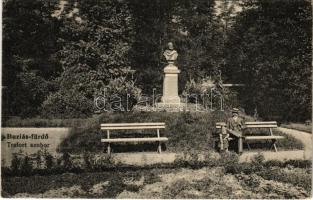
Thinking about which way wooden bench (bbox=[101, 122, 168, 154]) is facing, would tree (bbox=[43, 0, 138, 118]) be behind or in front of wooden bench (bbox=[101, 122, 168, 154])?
behind

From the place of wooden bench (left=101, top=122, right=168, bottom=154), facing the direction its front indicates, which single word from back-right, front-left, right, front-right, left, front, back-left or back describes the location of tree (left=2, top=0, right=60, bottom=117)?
back-right

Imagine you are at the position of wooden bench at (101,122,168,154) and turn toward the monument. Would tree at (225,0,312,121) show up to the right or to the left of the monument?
right

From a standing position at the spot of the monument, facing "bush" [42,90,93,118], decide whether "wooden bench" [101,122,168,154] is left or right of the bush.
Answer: left

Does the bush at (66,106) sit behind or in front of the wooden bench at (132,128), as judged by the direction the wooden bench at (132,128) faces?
behind

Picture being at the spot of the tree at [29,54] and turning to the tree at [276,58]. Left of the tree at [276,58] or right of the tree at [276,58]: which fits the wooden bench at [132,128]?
right

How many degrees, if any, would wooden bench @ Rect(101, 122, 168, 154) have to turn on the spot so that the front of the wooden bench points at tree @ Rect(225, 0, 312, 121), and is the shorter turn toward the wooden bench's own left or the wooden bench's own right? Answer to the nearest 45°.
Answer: approximately 135° to the wooden bench's own left

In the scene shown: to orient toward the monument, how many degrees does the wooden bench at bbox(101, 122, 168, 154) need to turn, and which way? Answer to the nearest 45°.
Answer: approximately 180°

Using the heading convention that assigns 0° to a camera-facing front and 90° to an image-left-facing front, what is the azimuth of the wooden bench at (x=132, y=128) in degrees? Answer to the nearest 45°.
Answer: approximately 0°

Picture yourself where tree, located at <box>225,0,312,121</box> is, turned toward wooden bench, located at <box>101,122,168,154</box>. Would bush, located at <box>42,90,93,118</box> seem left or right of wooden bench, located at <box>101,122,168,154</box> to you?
right
